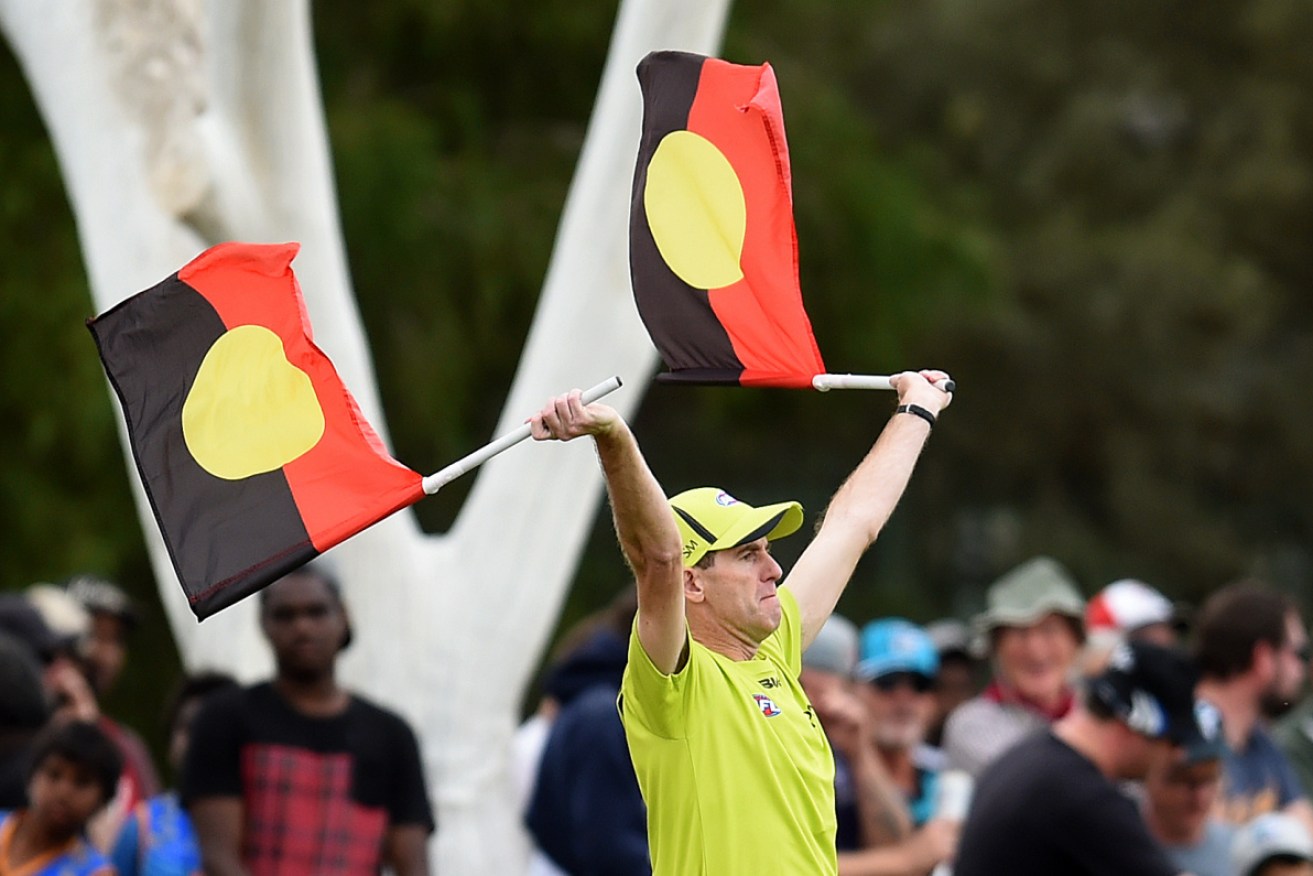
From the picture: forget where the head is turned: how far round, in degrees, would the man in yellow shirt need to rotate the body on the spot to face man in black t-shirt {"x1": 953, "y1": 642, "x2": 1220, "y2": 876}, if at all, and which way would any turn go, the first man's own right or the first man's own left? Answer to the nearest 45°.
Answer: approximately 90° to the first man's own left

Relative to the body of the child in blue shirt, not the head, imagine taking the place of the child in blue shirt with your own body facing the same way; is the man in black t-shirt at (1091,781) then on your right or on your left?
on your left

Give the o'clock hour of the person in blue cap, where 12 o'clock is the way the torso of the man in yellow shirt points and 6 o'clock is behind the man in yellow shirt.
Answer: The person in blue cap is roughly at 8 o'clock from the man in yellow shirt.

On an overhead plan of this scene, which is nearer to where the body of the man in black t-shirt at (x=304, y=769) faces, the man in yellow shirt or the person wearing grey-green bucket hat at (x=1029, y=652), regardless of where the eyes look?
the man in yellow shirt

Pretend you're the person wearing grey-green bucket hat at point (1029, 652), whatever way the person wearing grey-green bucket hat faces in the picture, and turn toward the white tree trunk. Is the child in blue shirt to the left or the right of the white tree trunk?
left

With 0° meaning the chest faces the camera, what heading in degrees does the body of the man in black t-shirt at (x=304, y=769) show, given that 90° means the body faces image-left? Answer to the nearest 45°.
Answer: approximately 0°
